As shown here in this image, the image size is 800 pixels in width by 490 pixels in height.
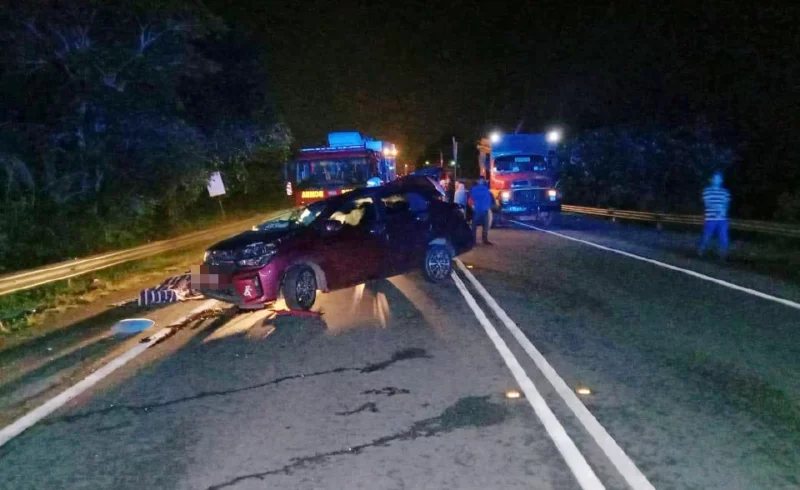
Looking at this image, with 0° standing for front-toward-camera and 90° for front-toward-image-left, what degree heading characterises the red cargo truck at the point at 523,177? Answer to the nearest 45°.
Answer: approximately 0°

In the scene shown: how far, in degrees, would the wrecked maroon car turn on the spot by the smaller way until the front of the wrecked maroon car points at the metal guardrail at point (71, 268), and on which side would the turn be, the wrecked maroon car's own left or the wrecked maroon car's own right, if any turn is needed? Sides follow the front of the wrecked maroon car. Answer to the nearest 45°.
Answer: approximately 45° to the wrecked maroon car's own right

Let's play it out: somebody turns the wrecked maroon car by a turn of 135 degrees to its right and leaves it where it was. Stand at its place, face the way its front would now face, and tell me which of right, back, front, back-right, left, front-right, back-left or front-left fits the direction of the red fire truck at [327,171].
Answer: front

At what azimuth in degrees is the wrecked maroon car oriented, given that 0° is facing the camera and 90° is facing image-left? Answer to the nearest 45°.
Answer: approximately 45°

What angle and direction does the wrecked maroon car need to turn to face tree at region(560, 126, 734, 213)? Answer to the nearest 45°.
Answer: approximately 180°

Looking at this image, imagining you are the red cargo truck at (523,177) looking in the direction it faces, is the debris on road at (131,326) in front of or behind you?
in front

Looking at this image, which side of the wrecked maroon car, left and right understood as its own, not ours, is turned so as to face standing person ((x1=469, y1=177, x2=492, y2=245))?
back

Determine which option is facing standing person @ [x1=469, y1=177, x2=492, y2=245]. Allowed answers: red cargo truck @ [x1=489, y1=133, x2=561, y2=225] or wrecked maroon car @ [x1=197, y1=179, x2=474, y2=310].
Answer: the red cargo truck

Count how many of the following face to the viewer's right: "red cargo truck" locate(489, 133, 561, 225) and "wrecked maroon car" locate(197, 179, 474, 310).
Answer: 0

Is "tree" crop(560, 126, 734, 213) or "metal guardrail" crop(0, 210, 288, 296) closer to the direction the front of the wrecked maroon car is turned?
the metal guardrail

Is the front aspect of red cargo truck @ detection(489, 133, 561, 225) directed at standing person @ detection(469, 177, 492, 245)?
yes
